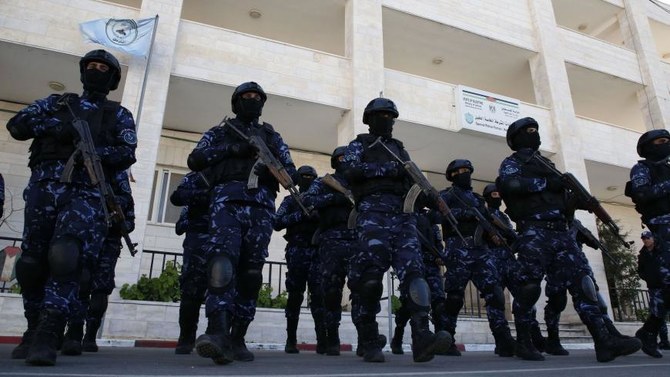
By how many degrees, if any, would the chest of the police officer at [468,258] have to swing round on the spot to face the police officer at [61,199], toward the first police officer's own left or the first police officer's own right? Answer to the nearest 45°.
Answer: approximately 45° to the first police officer's own right

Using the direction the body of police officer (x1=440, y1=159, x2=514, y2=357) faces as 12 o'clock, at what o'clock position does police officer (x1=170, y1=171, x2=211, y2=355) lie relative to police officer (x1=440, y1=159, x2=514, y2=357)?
police officer (x1=170, y1=171, x2=211, y2=355) is roughly at 2 o'clock from police officer (x1=440, y1=159, x2=514, y2=357).

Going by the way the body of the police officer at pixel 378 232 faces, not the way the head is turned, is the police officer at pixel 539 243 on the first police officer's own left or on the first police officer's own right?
on the first police officer's own left

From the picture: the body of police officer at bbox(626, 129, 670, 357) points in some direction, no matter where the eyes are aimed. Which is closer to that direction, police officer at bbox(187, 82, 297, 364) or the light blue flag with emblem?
the police officer

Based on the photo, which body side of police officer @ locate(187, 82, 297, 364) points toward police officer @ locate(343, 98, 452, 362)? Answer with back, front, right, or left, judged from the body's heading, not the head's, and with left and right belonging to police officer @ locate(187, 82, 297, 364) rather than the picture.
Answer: left

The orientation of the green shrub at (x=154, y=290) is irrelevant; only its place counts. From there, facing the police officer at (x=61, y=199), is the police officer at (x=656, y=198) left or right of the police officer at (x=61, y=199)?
left

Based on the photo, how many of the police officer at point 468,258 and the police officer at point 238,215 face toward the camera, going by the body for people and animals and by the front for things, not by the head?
2

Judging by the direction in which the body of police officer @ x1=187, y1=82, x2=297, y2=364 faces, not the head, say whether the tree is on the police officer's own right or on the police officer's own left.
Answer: on the police officer's own left

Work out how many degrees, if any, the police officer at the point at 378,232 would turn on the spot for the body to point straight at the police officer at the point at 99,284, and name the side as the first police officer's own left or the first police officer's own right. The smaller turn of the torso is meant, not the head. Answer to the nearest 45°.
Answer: approximately 135° to the first police officer's own right
